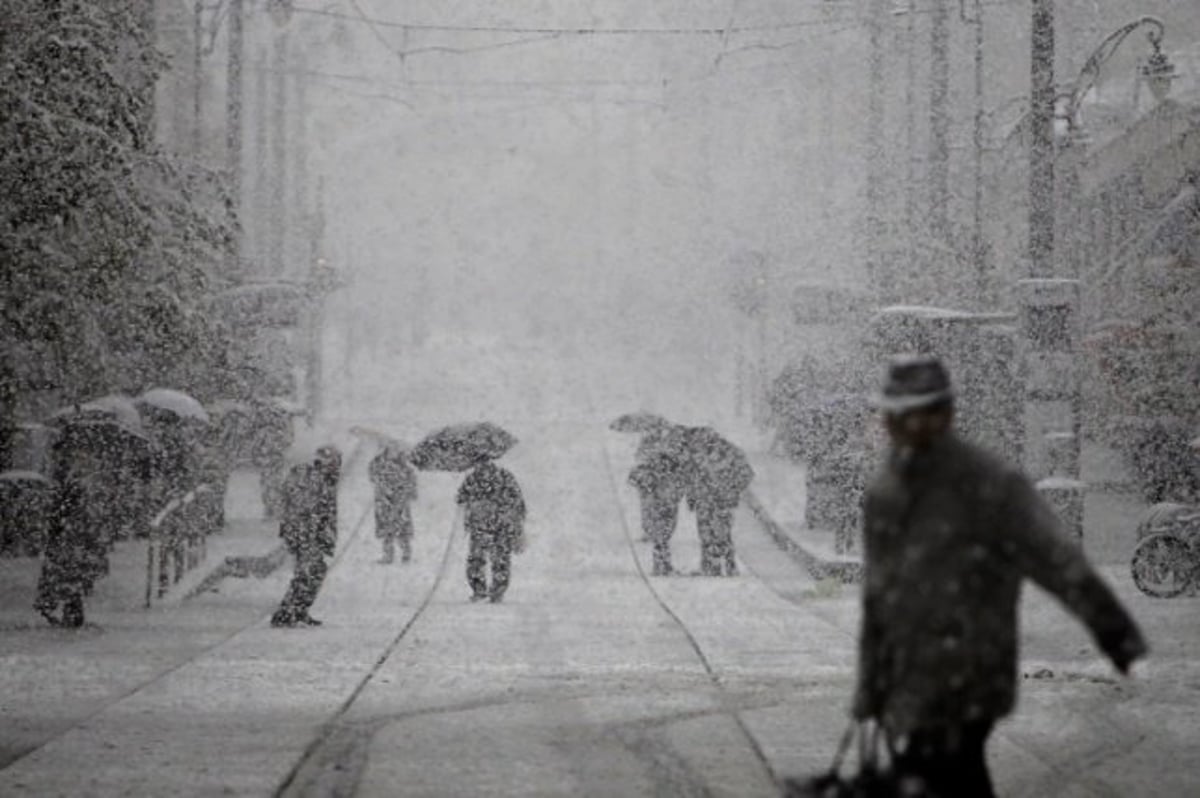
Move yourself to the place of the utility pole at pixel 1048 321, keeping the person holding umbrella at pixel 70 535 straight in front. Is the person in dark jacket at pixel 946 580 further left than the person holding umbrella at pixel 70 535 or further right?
left

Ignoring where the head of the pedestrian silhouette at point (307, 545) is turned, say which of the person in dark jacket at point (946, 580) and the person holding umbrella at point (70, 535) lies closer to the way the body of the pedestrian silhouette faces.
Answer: the person in dark jacket

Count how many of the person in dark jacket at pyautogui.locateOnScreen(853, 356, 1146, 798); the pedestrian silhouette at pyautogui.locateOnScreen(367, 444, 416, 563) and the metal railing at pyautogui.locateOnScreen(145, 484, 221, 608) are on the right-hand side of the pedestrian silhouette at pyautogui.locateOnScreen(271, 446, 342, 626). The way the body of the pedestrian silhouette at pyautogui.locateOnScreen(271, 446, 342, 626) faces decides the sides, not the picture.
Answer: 1
